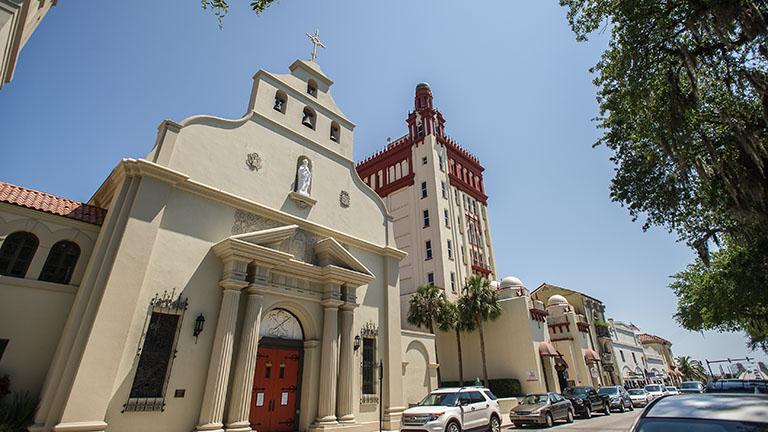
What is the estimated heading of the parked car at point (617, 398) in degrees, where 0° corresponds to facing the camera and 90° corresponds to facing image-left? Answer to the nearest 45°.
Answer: approximately 45°

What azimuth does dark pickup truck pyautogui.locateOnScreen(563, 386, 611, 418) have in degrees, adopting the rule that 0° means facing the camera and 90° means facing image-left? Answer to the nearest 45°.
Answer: approximately 45°

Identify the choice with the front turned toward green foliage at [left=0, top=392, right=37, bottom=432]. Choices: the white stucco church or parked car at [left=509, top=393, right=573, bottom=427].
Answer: the parked car

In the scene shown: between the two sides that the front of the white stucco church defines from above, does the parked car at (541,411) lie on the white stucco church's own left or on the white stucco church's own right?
on the white stucco church's own left

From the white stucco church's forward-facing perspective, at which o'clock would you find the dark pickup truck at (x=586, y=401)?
The dark pickup truck is roughly at 10 o'clock from the white stucco church.

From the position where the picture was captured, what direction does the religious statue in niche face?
facing the viewer and to the right of the viewer

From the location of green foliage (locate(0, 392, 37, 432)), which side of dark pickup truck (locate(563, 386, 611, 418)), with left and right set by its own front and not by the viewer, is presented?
front

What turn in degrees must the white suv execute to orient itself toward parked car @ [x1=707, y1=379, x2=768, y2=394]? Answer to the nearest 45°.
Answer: approximately 180°

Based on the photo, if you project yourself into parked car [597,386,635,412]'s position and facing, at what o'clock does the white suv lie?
The white suv is roughly at 11 o'clock from the parked car.

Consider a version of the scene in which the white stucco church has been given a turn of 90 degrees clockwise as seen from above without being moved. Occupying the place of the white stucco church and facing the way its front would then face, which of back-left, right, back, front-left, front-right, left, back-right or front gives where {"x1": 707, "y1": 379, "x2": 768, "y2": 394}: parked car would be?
back-left
